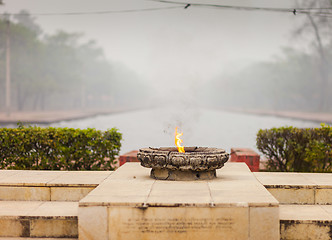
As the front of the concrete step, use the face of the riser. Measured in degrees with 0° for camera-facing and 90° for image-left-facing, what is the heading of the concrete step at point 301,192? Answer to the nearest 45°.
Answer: approximately 0°

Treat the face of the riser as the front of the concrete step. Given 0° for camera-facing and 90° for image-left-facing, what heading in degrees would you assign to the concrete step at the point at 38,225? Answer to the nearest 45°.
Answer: approximately 0°

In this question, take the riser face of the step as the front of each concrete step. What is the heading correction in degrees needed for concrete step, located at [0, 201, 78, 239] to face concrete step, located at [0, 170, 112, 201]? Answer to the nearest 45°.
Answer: approximately 180°

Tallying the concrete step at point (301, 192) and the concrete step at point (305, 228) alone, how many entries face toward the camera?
2

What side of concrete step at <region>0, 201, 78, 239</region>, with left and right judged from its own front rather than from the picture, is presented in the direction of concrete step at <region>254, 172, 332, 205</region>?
left

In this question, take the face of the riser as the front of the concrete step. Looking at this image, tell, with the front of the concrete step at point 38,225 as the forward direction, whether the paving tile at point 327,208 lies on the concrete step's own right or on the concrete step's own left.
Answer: on the concrete step's own left
